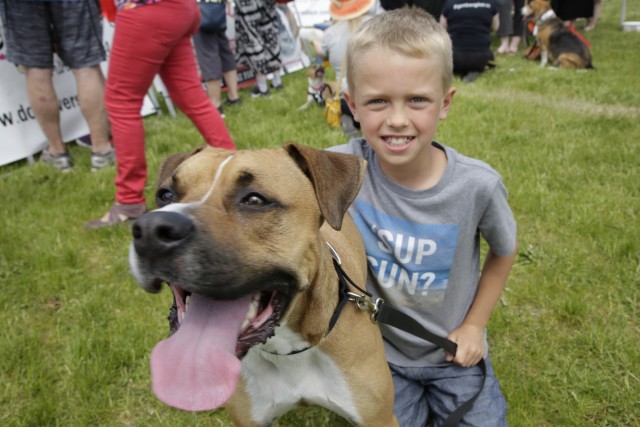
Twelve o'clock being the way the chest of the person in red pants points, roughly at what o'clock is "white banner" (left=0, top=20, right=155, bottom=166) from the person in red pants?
The white banner is roughly at 2 o'clock from the person in red pants.

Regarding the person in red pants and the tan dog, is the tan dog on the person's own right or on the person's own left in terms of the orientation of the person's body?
on the person's own left

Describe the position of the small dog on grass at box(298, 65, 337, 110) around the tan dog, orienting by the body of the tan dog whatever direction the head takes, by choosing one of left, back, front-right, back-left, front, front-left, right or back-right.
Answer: back-right

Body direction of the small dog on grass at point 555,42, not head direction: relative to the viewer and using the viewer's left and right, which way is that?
facing to the left of the viewer

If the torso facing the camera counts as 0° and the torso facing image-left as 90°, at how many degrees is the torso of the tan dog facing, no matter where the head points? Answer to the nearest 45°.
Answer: approximately 45°

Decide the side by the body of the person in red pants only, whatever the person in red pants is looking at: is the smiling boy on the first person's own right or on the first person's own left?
on the first person's own left

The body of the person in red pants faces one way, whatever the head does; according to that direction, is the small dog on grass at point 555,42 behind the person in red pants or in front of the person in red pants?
behind

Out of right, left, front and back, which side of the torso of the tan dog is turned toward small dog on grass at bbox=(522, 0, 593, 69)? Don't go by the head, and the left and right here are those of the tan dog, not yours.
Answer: back

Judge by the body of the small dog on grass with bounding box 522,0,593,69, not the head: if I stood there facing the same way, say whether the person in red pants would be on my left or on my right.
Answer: on my left

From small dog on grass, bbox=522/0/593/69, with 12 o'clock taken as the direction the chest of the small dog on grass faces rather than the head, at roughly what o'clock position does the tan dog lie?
The tan dog is roughly at 9 o'clock from the small dog on grass.

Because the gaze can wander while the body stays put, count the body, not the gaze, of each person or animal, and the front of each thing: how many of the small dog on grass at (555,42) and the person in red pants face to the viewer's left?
2

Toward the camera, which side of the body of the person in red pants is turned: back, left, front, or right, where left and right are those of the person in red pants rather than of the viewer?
left
